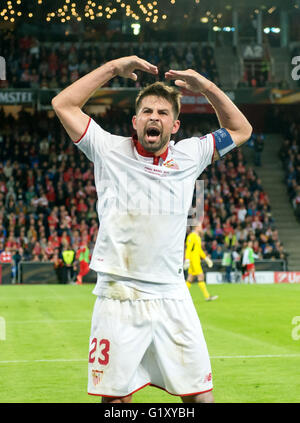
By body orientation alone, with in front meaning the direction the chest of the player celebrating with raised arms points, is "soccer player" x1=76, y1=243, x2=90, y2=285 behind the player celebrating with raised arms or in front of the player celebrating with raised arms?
behind

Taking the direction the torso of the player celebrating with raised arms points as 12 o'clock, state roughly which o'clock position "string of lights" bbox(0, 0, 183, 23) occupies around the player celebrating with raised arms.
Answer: The string of lights is roughly at 6 o'clock from the player celebrating with raised arms.

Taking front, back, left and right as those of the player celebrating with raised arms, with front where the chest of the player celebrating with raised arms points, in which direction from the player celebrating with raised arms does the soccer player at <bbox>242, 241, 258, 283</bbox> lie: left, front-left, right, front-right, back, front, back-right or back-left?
back

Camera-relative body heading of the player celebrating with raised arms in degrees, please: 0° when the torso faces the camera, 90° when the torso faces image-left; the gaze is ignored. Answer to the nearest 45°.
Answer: approximately 0°
